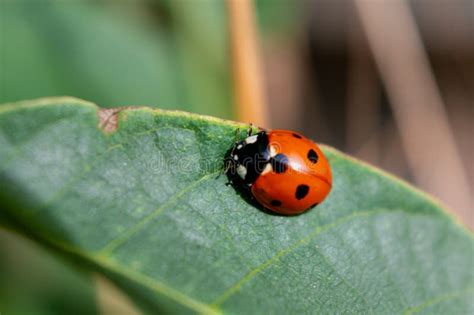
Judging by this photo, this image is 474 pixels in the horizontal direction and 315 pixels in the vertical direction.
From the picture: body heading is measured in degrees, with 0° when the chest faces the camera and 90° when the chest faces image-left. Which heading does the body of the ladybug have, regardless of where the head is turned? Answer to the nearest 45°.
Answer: approximately 90°
